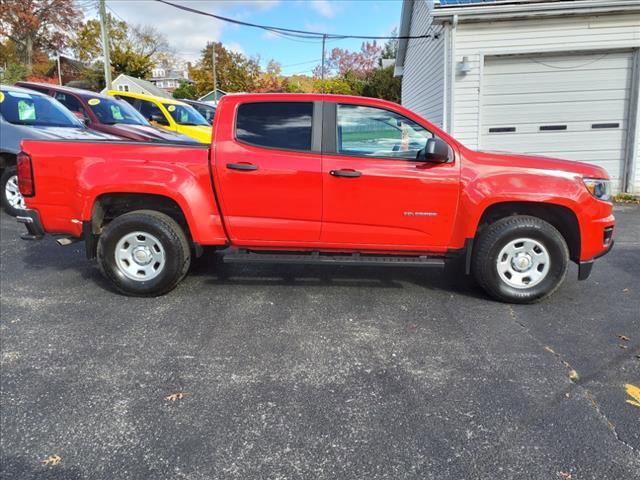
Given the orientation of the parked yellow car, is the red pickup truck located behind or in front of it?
in front

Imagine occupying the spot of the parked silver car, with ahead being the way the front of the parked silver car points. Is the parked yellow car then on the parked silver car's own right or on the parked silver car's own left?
on the parked silver car's own left

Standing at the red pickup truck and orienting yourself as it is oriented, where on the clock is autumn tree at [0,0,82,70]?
The autumn tree is roughly at 8 o'clock from the red pickup truck.

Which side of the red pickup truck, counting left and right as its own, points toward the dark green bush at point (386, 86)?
left

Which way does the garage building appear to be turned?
toward the camera

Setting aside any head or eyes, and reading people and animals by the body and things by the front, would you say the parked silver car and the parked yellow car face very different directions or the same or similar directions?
same or similar directions

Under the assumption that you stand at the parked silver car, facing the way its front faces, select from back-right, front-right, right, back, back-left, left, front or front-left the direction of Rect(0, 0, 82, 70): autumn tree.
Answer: back-left

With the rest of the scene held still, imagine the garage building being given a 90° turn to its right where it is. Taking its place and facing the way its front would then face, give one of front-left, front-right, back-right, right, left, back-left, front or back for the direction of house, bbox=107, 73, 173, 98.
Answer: front-right

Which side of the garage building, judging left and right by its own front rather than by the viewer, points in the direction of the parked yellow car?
right

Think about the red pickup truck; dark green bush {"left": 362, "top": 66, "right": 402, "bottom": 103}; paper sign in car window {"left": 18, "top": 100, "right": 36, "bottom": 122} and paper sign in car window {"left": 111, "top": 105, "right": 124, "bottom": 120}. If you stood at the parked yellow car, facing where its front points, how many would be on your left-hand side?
1

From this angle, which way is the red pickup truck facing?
to the viewer's right

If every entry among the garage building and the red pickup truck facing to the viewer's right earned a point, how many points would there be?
1

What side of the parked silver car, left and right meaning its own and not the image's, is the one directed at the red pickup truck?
front

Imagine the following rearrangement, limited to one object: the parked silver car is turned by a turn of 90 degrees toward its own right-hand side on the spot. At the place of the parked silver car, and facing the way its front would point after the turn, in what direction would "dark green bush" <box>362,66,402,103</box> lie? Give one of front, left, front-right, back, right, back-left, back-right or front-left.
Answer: back

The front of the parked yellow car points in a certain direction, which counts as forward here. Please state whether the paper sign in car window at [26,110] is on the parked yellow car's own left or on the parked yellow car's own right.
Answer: on the parked yellow car's own right

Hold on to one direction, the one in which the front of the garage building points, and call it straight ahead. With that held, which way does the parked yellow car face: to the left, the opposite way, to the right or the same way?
to the left

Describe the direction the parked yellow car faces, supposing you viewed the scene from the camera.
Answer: facing the viewer and to the right of the viewer

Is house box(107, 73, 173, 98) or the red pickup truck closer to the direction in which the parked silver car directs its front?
the red pickup truck
